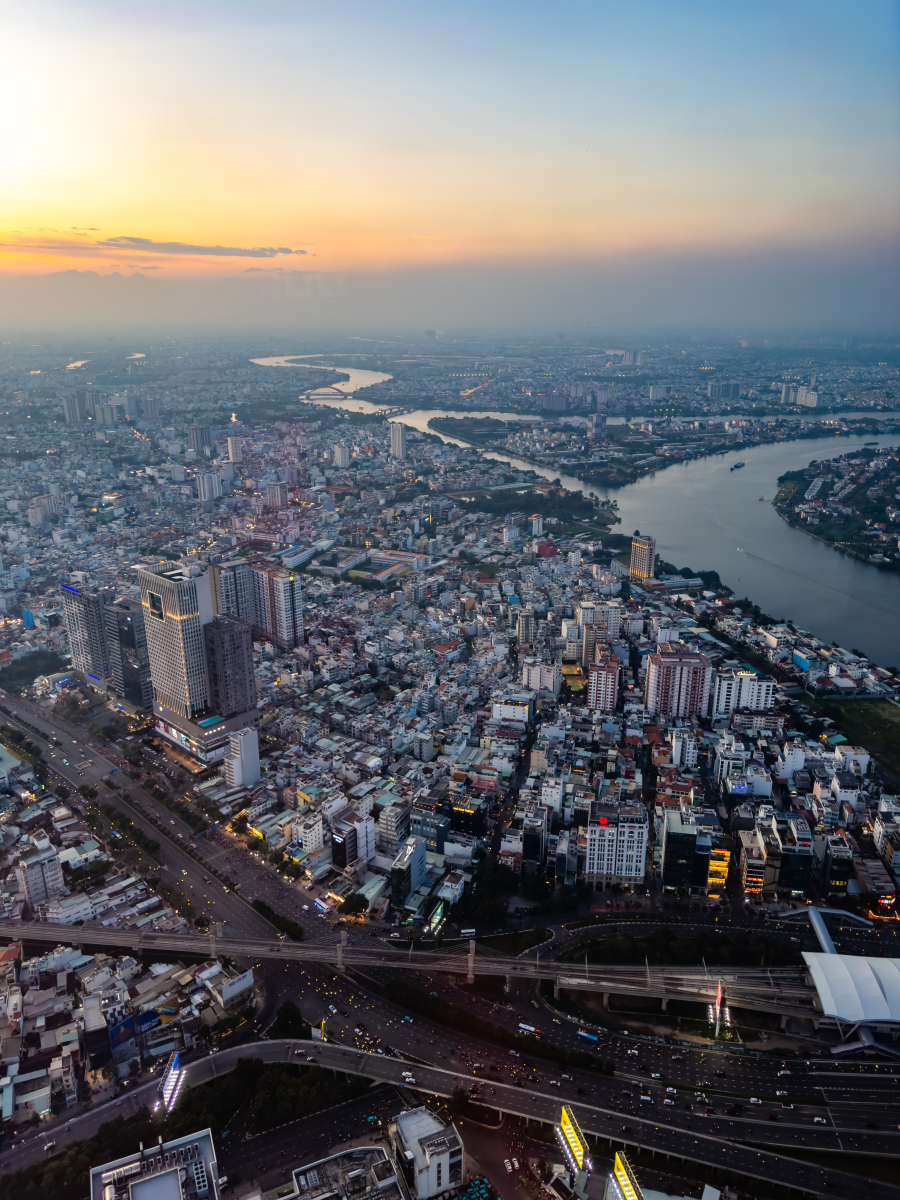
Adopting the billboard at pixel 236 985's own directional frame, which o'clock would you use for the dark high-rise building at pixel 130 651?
The dark high-rise building is roughly at 7 o'clock from the billboard.

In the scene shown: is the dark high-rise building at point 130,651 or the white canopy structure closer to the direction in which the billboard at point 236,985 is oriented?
the white canopy structure

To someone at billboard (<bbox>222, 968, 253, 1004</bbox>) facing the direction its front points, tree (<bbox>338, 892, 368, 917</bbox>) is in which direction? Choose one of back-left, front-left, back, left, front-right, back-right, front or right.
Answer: left

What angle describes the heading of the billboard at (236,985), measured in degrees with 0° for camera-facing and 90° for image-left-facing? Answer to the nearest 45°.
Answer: approximately 315°

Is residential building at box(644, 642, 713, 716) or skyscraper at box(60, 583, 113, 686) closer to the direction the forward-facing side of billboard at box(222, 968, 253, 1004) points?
the residential building

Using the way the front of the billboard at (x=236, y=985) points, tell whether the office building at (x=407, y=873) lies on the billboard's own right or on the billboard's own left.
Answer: on the billboard's own left

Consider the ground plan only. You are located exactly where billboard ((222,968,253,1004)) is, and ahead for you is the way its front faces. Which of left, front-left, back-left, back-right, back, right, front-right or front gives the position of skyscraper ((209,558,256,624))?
back-left

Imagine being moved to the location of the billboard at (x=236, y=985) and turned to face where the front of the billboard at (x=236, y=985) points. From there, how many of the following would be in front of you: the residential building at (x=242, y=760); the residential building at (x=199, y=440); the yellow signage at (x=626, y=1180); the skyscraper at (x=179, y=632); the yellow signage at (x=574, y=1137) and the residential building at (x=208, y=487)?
2

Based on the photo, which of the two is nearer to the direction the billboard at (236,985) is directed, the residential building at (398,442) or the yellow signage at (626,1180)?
the yellow signage

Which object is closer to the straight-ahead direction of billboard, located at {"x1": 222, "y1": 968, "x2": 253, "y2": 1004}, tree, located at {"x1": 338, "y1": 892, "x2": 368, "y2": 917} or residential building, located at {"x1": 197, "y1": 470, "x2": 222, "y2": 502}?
the tree

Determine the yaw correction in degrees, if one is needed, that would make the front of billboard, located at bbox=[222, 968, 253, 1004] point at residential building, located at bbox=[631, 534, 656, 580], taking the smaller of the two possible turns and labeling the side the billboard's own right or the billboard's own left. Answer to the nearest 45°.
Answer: approximately 90° to the billboard's own left

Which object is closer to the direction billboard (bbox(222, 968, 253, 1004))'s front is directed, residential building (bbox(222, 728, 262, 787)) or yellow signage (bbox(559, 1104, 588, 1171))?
the yellow signage

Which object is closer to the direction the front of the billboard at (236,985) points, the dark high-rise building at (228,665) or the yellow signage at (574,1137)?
the yellow signage
